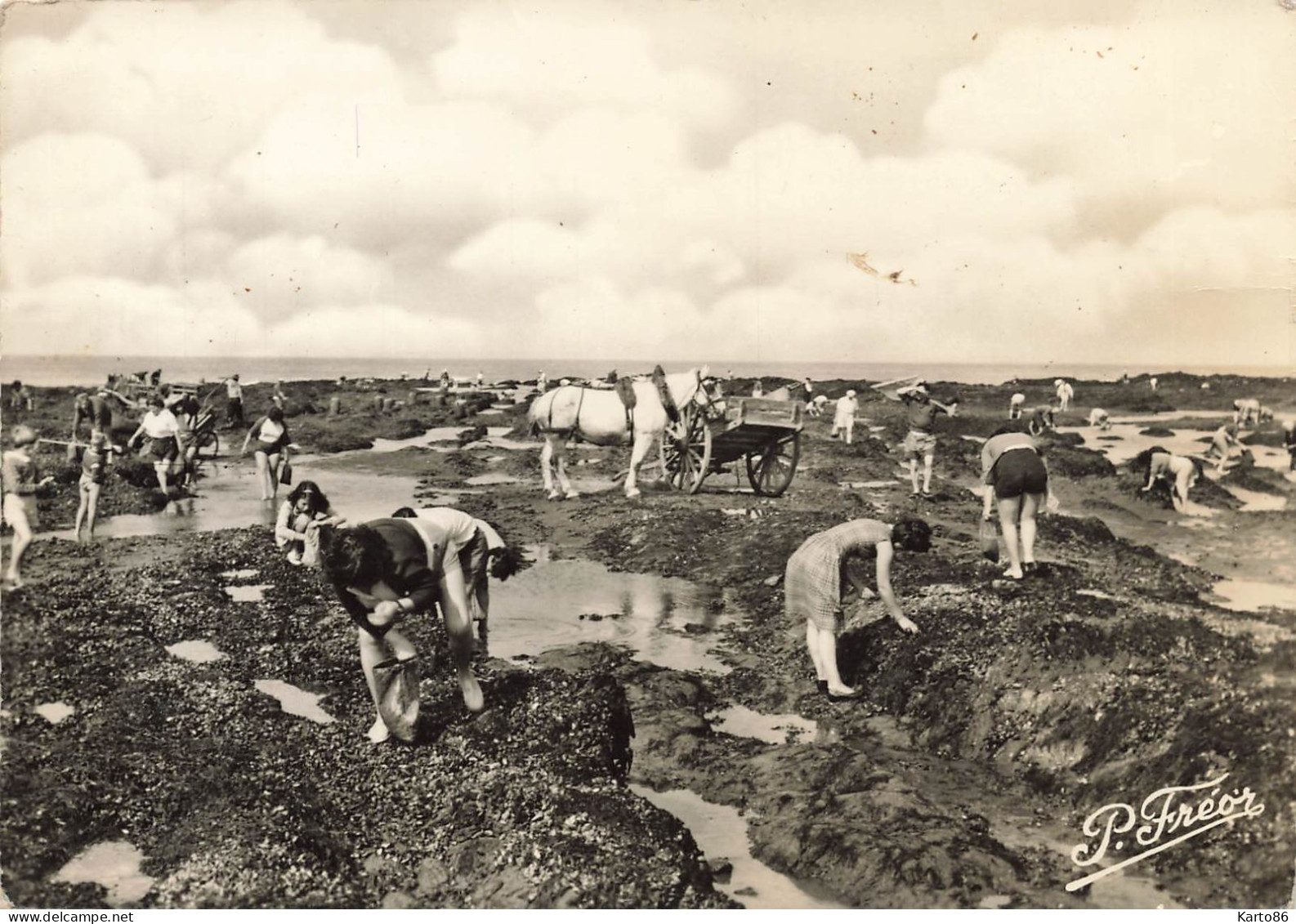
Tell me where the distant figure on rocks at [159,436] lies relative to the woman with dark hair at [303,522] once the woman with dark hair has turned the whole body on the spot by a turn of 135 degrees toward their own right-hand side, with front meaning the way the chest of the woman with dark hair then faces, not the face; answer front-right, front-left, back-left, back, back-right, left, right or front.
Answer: front-right

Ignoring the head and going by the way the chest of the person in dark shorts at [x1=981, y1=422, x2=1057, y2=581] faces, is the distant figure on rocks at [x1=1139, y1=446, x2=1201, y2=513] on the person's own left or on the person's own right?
on the person's own right

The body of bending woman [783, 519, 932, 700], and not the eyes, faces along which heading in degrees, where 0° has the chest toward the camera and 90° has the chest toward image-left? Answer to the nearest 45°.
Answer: approximately 270°

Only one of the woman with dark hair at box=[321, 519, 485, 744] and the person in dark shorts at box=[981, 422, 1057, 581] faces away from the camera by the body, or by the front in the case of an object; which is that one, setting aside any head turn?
the person in dark shorts

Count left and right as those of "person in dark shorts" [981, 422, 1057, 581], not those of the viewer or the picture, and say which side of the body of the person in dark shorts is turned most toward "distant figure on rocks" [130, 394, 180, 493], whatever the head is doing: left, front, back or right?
left

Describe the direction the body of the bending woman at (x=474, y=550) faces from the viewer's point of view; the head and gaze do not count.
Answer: to the viewer's right

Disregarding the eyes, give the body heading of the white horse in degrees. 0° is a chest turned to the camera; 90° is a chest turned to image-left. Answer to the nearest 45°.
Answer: approximately 270°

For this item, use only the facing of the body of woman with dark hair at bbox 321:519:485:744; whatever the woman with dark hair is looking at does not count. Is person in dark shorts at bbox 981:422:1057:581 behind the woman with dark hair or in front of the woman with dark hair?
behind

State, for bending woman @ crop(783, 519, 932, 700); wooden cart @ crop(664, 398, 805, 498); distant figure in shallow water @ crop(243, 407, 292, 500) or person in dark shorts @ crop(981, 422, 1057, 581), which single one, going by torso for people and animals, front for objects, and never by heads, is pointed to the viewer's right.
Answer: the bending woman
